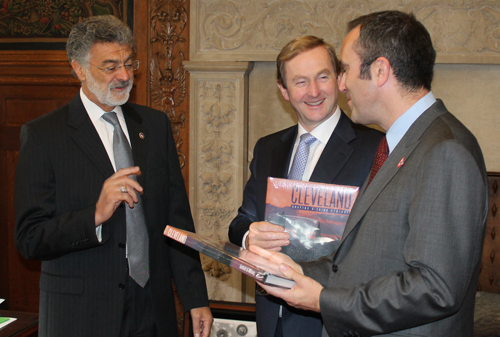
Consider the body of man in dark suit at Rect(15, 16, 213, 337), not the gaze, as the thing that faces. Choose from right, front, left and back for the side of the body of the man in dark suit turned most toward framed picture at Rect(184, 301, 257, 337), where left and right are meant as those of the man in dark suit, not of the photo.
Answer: left

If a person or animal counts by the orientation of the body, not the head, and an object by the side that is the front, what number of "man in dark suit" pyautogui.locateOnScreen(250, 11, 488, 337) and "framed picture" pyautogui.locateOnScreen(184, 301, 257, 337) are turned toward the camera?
1

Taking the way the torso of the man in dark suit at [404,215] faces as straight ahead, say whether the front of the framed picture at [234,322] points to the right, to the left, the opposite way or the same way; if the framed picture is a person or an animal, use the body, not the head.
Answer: to the left

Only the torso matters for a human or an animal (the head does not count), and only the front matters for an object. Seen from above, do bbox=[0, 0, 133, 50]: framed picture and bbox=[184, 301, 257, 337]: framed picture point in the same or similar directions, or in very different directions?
same or similar directions

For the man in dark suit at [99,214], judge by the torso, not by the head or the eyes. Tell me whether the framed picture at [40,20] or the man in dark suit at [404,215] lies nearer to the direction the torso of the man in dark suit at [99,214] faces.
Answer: the man in dark suit

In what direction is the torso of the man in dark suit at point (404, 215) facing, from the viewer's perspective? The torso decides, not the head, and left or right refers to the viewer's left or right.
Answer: facing to the left of the viewer

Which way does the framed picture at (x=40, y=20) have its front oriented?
toward the camera

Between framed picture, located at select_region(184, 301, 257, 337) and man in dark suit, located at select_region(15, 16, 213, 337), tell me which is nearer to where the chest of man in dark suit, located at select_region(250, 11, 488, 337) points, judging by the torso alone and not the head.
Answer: the man in dark suit

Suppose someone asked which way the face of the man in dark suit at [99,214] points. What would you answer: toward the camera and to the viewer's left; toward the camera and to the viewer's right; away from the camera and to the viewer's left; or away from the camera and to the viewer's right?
toward the camera and to the viewer's right

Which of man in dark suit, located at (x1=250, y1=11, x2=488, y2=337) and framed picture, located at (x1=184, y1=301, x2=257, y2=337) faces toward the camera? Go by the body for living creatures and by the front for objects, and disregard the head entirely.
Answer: the framed picture

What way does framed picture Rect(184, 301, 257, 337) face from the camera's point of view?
toward the camera
